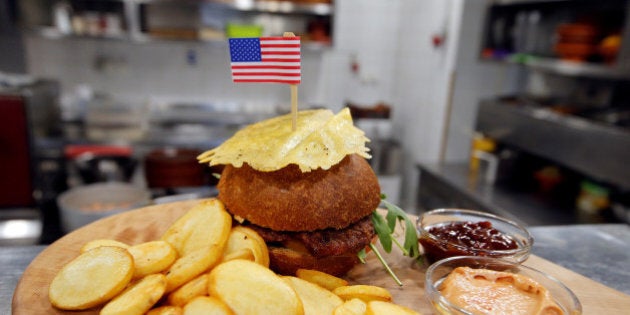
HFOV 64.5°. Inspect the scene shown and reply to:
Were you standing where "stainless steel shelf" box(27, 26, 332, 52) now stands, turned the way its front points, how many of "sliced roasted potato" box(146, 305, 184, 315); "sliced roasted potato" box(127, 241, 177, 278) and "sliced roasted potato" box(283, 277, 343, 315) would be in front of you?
3

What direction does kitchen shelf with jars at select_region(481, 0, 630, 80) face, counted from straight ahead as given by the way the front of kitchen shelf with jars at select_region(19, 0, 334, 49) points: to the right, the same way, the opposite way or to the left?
to the right

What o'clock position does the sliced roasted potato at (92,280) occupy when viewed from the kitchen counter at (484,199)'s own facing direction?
The sliced roasted potato is roughly at 11 o'clock from the kitchen counter.

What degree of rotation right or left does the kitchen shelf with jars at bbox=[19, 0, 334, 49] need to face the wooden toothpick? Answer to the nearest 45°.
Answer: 0° — it already faces it

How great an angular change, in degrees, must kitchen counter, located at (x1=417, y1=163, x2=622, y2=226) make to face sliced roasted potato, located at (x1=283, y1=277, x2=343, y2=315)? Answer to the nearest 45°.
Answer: approximately 45° to its left

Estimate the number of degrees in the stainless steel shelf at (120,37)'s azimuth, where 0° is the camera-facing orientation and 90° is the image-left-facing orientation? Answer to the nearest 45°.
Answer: approximately 0°

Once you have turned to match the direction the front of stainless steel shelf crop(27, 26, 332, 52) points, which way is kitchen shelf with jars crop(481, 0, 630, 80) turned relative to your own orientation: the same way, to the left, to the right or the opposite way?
to the right
